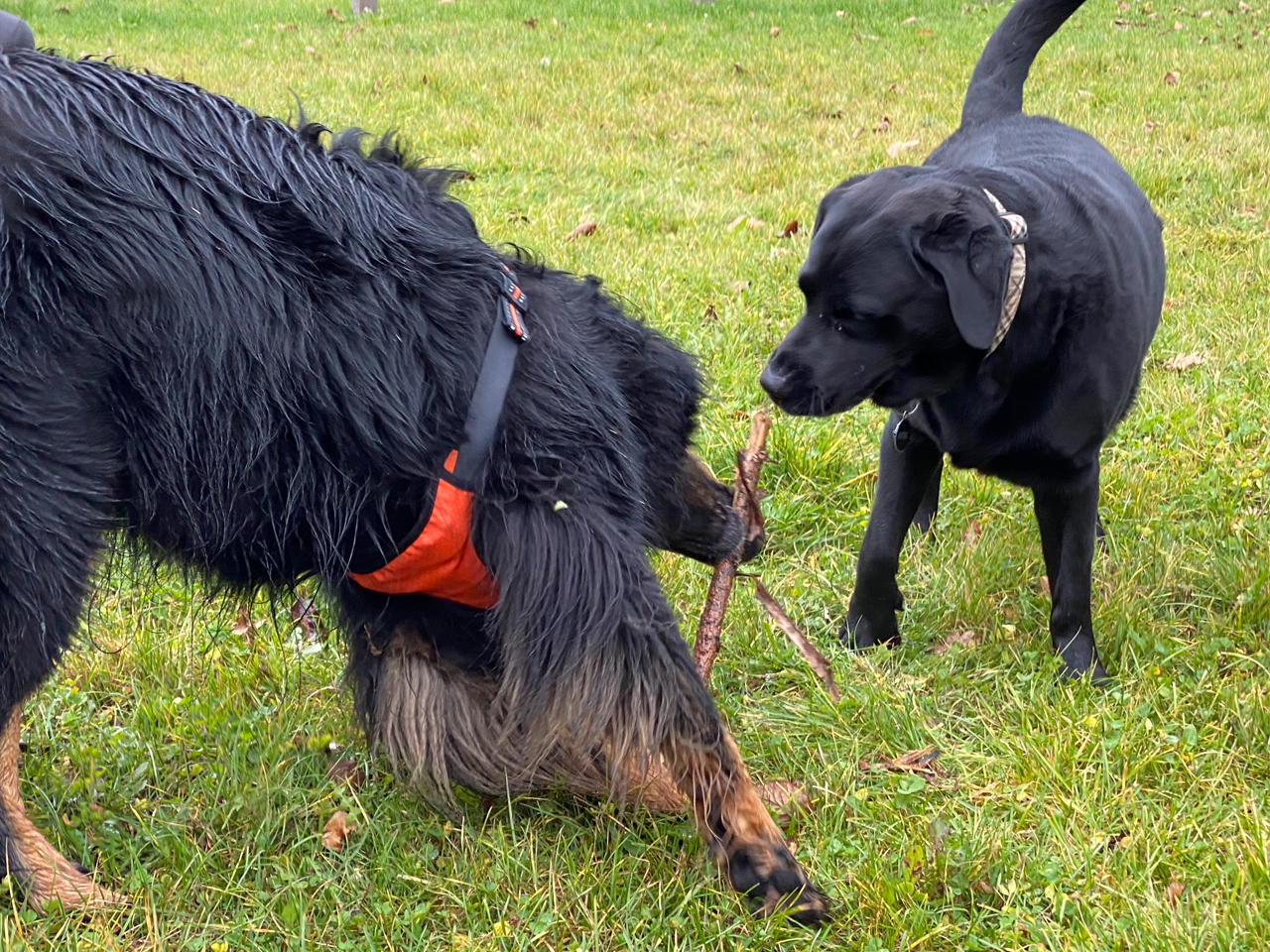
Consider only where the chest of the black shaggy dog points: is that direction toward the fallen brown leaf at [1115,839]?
yes

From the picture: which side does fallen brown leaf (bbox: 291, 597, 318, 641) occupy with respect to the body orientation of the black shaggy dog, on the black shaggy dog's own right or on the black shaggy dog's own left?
on the black shaggy dog's own left

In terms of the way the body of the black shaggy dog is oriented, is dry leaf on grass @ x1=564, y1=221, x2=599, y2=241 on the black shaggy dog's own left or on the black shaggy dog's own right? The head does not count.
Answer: on the black shaggy dog's own left

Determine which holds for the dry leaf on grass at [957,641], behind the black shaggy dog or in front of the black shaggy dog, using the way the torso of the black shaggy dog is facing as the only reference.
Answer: in front

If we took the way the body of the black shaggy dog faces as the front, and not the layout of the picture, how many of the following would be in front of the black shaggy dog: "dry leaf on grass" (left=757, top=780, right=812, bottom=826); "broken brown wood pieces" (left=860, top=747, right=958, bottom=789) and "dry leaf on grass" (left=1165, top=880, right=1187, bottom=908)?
3

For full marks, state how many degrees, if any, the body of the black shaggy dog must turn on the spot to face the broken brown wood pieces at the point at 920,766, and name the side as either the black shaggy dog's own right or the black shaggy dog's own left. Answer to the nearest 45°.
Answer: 0° — it already faces it

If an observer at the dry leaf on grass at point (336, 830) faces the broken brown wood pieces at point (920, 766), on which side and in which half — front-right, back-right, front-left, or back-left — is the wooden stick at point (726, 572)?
front-left

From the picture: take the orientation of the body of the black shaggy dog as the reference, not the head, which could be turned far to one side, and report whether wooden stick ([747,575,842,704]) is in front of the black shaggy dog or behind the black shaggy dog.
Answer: in front

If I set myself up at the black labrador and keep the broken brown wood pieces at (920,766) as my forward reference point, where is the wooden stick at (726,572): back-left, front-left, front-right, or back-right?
front-right

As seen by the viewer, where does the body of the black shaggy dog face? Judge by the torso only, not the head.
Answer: to the viewer's right
